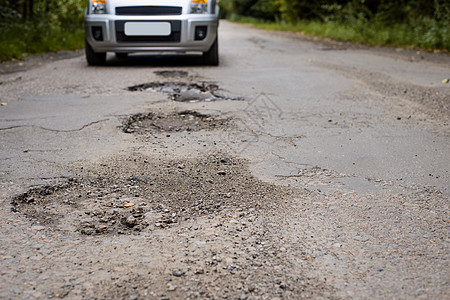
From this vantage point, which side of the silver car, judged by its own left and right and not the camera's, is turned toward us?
front
